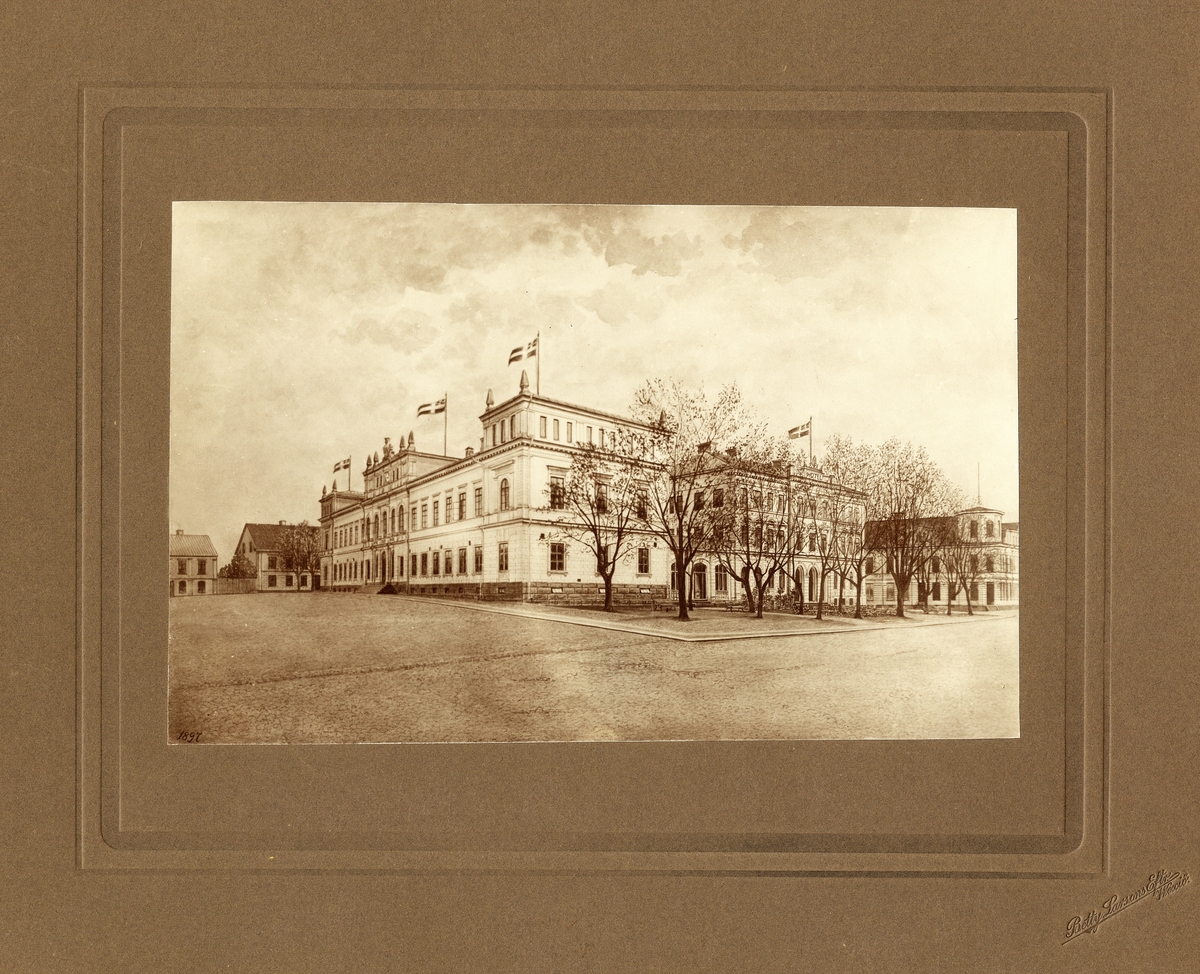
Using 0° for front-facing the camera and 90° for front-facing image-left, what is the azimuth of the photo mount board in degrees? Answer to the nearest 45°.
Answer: approximately 0°
